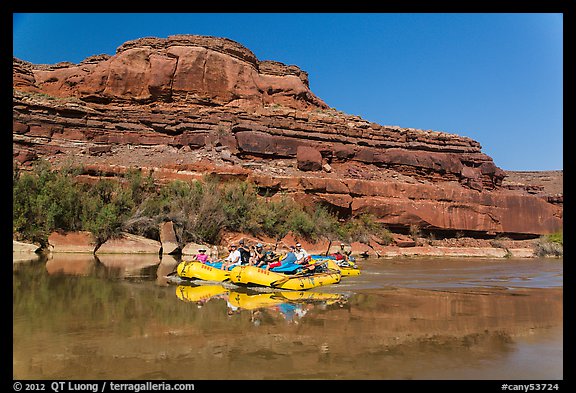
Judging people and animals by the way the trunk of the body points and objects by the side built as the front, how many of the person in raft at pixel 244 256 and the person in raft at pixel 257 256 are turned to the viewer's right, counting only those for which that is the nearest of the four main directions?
0

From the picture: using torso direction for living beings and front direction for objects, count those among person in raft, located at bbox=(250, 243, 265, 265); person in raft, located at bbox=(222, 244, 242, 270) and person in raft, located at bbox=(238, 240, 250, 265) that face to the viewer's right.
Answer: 0

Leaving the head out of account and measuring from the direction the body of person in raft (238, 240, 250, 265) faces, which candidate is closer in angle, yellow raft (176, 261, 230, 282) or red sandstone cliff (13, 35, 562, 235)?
the yellow raft

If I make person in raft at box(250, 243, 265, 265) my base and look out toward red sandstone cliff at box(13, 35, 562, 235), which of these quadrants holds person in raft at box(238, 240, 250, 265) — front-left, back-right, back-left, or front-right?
front-left

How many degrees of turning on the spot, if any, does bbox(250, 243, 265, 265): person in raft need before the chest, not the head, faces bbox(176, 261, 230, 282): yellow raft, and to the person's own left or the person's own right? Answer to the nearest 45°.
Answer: approximately 45° to the person's own right

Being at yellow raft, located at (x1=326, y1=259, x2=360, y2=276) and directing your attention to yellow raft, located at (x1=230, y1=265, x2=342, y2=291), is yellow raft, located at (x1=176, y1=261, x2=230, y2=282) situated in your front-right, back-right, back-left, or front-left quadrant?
front-right

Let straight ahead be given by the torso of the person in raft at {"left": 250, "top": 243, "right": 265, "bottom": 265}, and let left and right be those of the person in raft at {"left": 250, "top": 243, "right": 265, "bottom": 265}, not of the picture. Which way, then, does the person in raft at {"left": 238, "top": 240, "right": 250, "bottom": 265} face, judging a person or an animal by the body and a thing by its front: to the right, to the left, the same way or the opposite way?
the same way

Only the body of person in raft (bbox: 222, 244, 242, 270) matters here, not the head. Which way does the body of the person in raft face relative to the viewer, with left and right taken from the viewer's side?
facing the viewer and to the left of the viewer

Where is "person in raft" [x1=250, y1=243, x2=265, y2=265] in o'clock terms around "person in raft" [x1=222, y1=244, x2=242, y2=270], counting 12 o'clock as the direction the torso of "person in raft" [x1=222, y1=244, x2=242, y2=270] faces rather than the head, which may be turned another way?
"person in raft" [x1=250, y1=243, x2=265, y2=265] is roughly at 8 o'clock from "person in raft" [x1=222, y1=244, x2=242, y2=270].

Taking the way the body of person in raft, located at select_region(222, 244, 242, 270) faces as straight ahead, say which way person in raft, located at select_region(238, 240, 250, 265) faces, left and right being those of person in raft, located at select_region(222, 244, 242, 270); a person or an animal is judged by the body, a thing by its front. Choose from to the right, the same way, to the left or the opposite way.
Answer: the same way
